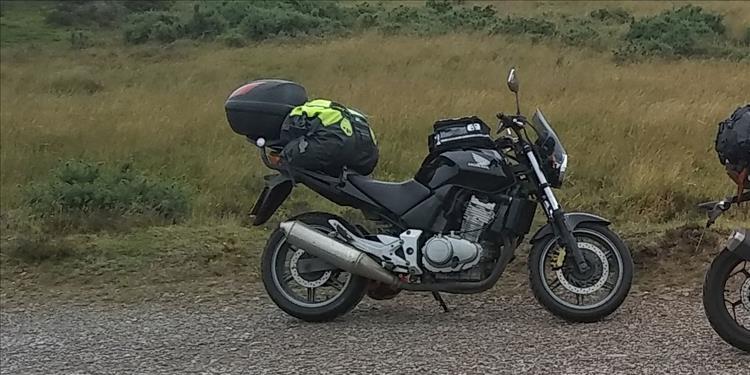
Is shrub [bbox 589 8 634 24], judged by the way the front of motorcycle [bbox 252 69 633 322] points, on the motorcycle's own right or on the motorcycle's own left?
on the motorcycle's own left

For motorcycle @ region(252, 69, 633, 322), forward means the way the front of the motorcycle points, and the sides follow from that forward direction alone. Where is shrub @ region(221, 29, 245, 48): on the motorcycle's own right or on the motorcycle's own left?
on the motorcycle's own left

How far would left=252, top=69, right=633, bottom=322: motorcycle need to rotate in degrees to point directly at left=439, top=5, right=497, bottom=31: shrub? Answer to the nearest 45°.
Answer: approximately 90° to its left

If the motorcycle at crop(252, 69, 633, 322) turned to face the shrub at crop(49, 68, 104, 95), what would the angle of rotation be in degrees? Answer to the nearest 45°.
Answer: approximately 135° to its left

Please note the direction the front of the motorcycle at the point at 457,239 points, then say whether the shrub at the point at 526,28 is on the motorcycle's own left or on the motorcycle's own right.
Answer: on the motorcycle's own left

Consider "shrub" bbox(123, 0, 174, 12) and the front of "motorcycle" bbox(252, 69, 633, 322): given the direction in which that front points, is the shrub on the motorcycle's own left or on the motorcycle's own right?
on the motorcycle's own left

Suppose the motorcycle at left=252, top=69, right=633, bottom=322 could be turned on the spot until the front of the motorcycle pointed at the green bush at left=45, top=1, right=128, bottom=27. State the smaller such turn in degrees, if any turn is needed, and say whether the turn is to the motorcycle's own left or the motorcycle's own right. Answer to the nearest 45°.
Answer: approximately 135° to the motorcycle's own left

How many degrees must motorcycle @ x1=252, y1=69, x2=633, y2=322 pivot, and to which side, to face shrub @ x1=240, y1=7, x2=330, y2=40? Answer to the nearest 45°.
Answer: approximately 90° to its left

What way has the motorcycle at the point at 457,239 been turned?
to the viewer's right
